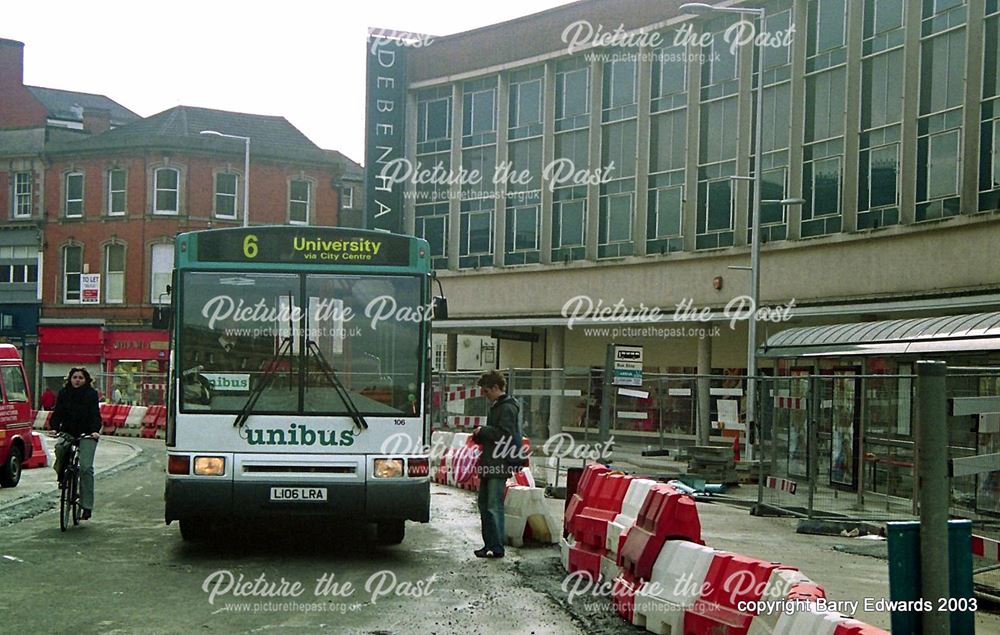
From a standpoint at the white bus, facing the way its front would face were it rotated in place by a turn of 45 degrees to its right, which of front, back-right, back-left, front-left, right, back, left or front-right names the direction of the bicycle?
front

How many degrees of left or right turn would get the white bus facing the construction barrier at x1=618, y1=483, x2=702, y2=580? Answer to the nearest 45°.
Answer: approximately 45° to its left

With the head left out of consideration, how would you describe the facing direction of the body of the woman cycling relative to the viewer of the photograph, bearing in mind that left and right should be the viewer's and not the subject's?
facing the viewer

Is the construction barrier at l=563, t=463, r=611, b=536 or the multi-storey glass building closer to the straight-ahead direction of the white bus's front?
the construction barrier

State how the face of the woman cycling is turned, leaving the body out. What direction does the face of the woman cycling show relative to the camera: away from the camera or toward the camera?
toward the camera

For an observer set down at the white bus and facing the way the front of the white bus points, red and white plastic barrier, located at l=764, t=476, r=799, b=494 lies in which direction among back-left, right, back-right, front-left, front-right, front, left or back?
back-left

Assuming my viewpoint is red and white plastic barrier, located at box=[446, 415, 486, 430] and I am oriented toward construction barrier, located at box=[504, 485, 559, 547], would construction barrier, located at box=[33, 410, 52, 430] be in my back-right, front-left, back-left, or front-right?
back-right

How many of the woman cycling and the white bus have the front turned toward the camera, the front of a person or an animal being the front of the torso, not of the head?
2

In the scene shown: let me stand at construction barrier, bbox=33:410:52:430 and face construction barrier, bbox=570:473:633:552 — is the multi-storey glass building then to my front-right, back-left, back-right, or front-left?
front-left

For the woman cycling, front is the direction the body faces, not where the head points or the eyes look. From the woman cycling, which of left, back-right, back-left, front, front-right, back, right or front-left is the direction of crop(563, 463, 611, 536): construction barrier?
front-left

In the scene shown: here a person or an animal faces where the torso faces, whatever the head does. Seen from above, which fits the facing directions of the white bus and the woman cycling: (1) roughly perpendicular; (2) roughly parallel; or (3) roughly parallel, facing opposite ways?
roughly parallel

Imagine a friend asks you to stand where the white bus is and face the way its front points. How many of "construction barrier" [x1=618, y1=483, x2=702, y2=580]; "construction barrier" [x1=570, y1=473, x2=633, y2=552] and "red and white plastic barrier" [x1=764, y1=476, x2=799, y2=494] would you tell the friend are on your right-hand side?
0

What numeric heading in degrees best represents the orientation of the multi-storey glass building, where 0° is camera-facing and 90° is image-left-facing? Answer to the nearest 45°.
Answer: approximately 45°

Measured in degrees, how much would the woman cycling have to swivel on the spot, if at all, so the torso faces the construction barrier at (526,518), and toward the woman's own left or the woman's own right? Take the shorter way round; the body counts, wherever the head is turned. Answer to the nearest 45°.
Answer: approximately 45° to the woman's own left

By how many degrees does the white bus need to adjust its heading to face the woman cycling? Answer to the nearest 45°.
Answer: approximately 45° to its right

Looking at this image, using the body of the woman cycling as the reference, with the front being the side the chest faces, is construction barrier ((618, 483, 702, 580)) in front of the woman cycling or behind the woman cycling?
in front

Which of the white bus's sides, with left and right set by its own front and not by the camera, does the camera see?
front

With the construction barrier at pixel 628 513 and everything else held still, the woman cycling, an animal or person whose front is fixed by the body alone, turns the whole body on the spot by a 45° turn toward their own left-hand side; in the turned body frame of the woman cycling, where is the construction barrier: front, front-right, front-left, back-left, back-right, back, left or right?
front
